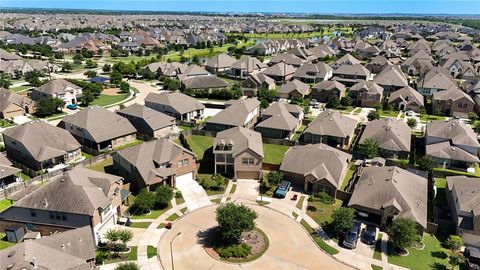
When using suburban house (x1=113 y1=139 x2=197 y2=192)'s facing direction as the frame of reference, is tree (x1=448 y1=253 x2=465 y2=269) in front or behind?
in front

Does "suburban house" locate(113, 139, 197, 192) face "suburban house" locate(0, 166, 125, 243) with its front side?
no

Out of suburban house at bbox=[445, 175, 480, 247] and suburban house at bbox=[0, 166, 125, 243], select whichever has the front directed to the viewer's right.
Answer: suburban house at bbox=[0, 166, 125, 243]

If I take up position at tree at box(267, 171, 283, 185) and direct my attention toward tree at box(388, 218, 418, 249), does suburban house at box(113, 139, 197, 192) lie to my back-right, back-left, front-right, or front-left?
back-right

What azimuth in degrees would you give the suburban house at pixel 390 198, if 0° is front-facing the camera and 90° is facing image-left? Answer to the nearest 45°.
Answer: approximately 45°

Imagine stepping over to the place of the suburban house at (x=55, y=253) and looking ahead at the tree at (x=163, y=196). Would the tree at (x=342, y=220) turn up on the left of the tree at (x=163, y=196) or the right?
right

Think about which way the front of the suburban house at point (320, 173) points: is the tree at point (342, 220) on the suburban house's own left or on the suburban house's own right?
on the suburban house's own left

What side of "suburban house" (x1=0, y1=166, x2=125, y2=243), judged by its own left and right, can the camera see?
right

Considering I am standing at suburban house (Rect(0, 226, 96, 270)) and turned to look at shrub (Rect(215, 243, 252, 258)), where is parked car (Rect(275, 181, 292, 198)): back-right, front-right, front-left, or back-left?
front-left

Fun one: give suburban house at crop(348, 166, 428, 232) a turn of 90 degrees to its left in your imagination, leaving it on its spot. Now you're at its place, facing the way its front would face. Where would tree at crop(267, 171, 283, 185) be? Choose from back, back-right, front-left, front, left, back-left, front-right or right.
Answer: back-right

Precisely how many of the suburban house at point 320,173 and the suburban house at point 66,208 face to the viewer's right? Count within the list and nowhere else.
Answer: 1

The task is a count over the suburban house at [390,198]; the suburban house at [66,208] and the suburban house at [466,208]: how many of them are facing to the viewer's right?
1

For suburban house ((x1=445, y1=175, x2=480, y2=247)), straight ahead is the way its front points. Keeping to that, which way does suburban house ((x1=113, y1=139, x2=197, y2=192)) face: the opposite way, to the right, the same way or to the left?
to the left

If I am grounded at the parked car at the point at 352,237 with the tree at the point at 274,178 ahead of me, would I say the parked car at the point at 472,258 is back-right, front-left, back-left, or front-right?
back-right

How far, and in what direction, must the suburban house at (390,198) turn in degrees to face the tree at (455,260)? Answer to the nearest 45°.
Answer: approximately 90° to its left
